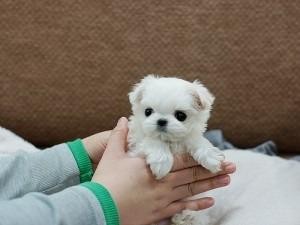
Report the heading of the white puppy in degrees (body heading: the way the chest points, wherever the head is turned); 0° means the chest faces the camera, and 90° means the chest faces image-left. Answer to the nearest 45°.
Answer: approximately 0°
